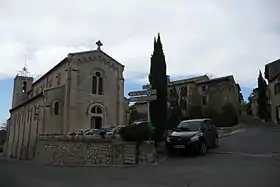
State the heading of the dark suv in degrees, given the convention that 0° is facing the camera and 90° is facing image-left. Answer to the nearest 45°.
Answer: approximately 45°

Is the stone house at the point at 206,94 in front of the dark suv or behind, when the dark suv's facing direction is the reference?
behind

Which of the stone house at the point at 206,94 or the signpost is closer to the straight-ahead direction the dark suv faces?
the signpost

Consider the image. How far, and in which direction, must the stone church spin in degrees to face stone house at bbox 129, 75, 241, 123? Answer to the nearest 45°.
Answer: approximately 45° to its left

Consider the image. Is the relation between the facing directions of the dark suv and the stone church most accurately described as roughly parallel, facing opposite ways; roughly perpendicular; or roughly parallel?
roughly perpendicular

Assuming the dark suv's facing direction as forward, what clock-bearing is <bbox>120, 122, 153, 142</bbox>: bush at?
The bush is roughly at 1 o'clock from the dark suv.
